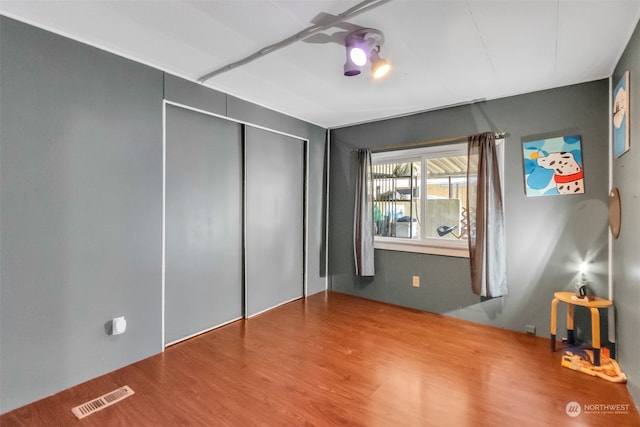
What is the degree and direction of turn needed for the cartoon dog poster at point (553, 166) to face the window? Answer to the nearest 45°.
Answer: approximately 90° to its right

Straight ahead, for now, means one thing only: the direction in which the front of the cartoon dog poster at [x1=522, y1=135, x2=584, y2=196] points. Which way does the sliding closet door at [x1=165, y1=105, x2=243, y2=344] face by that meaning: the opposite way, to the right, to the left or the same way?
to the left

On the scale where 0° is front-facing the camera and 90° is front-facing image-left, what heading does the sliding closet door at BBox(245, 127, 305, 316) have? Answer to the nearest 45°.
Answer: approximately 315°

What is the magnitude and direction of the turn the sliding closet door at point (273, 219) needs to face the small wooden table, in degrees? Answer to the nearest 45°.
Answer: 0° — it already faces it

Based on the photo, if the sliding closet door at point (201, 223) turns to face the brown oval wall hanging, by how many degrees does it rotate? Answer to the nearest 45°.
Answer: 0° — it already faces it

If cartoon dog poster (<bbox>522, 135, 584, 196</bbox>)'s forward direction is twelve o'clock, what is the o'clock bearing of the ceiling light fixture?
The ceiling light fixture is roughly at 1 o'clock from the cartoon dog poster.

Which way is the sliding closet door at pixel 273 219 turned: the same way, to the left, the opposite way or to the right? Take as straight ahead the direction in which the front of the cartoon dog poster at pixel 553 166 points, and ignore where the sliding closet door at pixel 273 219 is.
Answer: to the left

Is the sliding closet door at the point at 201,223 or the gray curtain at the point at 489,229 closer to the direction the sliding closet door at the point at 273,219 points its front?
the gray curtain

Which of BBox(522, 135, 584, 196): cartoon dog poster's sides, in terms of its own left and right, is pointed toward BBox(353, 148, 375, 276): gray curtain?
right
